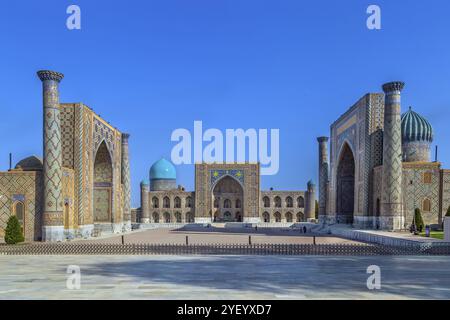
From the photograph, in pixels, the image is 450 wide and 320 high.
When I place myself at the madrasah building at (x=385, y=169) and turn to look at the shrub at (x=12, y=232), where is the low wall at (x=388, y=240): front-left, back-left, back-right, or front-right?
front-left

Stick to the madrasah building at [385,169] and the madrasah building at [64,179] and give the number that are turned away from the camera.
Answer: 0

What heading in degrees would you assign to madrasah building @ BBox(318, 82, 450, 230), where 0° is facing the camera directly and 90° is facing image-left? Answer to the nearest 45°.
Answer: approximately 45°

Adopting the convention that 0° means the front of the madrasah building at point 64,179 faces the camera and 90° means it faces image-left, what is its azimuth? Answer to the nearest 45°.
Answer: approximately 315°
